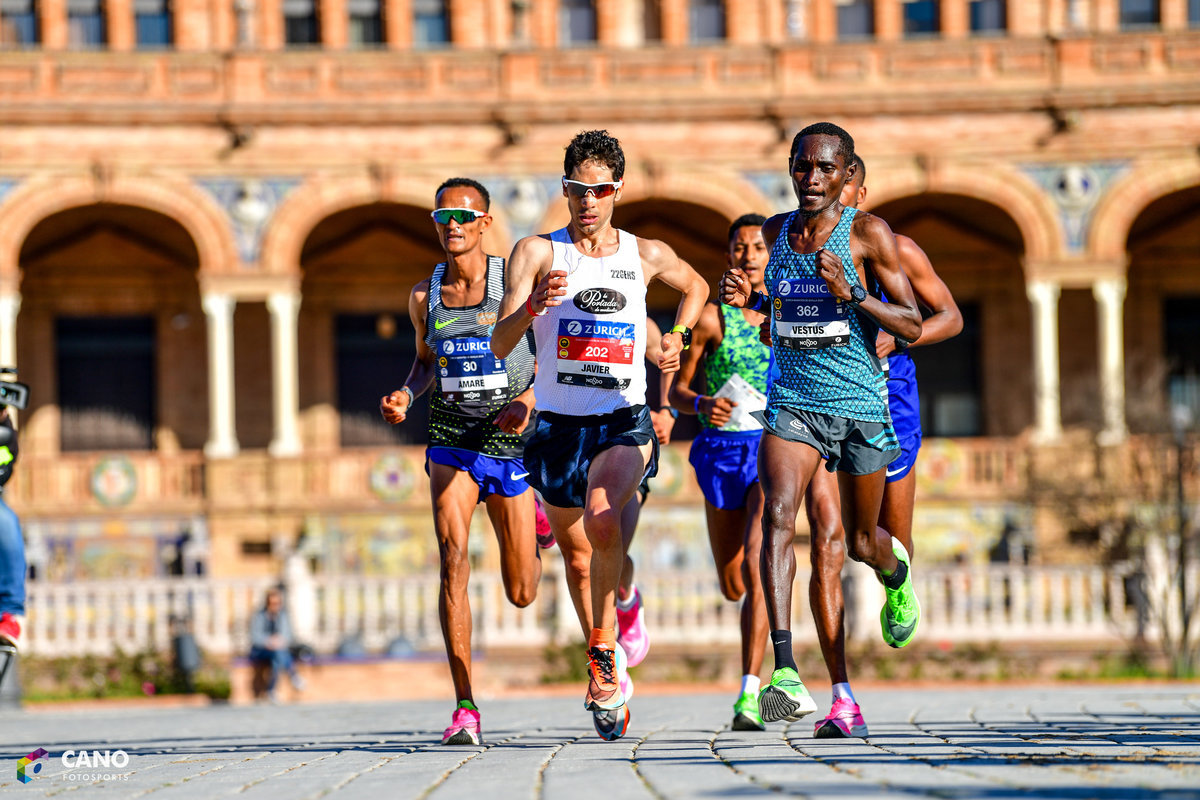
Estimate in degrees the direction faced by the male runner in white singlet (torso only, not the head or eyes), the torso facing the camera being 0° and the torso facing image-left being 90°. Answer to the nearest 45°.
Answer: approximately 0°

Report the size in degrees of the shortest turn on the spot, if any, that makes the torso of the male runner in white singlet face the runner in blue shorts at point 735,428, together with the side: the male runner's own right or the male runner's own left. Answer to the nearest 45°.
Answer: approximately 135° to the male runner's own left

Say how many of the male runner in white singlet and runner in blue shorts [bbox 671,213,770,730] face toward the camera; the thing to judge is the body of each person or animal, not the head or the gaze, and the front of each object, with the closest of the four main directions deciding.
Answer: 2

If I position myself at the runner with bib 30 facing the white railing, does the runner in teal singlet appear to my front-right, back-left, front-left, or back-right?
back-right

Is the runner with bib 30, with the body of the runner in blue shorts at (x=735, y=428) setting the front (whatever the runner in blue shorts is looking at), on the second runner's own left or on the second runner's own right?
on the second runner's own right
